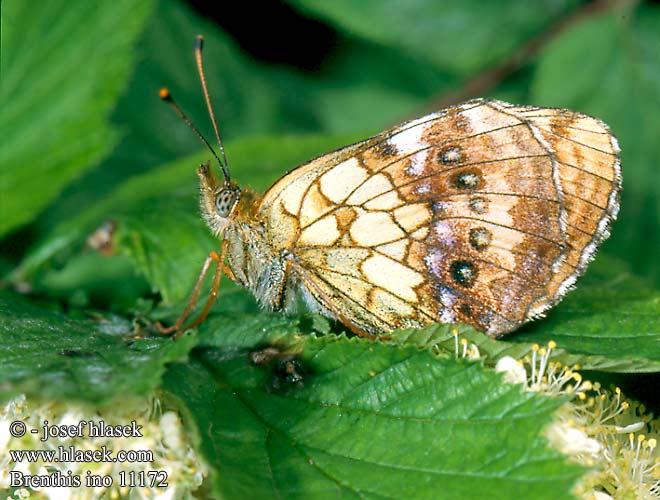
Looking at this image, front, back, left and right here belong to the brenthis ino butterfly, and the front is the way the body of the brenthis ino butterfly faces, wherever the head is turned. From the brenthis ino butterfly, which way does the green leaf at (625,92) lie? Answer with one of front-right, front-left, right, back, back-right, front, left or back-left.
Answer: back-right

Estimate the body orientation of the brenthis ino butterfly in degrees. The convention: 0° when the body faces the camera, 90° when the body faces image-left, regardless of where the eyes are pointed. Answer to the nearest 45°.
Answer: approximately 90°
